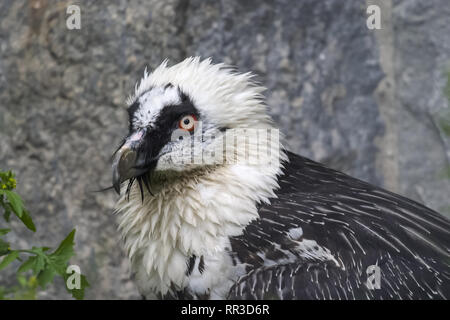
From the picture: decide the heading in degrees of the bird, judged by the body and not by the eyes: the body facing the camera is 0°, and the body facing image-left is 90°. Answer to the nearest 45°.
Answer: approximately 45°
